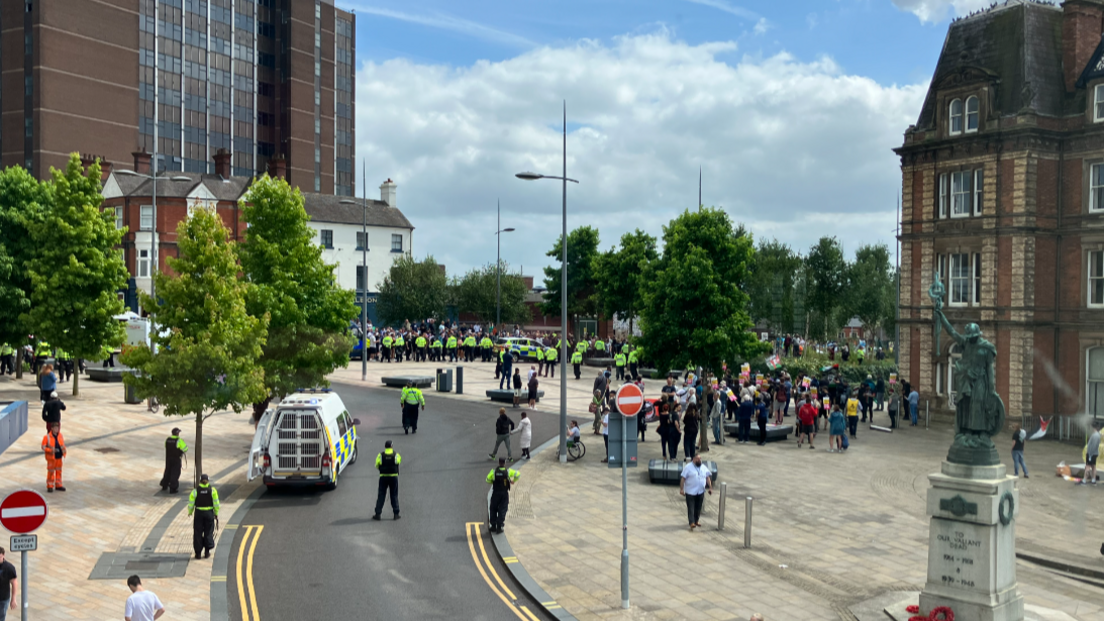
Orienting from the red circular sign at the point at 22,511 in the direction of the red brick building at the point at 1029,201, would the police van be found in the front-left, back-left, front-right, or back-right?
front-left

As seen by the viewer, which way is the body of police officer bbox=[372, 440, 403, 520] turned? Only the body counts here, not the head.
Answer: away from the camera

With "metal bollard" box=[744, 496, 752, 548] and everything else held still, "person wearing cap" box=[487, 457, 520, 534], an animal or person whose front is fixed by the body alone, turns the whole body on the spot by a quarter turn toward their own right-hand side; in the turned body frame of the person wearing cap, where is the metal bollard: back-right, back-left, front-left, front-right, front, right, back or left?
front

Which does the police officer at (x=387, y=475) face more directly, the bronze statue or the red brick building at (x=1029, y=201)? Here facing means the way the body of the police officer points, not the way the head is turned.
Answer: the red brick building

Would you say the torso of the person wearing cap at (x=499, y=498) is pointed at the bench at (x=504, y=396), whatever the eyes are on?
yes

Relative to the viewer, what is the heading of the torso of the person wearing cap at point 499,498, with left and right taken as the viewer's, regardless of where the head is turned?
facing away from the viewer

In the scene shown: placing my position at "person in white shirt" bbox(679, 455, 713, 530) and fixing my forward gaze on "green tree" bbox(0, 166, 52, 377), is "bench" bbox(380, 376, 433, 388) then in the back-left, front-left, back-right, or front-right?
front-right

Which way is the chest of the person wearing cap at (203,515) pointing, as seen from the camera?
away from the camera

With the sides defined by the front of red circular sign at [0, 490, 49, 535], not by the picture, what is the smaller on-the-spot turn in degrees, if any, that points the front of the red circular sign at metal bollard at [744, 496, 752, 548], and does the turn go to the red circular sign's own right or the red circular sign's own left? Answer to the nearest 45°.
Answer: approximately 90° to the red circular sign's own left

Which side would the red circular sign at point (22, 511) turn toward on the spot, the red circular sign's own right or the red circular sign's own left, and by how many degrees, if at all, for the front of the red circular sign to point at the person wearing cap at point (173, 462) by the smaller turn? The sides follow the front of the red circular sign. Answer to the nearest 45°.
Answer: approximately 180°

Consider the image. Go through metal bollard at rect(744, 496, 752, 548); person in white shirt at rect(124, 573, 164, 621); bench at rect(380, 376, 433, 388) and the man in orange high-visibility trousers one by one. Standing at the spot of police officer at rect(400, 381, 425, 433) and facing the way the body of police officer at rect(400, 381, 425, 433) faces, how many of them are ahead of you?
1

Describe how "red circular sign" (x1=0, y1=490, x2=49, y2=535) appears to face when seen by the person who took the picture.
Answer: facing the viewer

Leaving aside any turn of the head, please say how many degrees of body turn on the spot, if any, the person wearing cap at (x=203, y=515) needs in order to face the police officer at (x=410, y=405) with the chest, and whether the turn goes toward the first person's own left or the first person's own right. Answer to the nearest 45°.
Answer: approximately 45° to the first person's own right

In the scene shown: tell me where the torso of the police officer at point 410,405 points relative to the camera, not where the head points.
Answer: away from the camera
